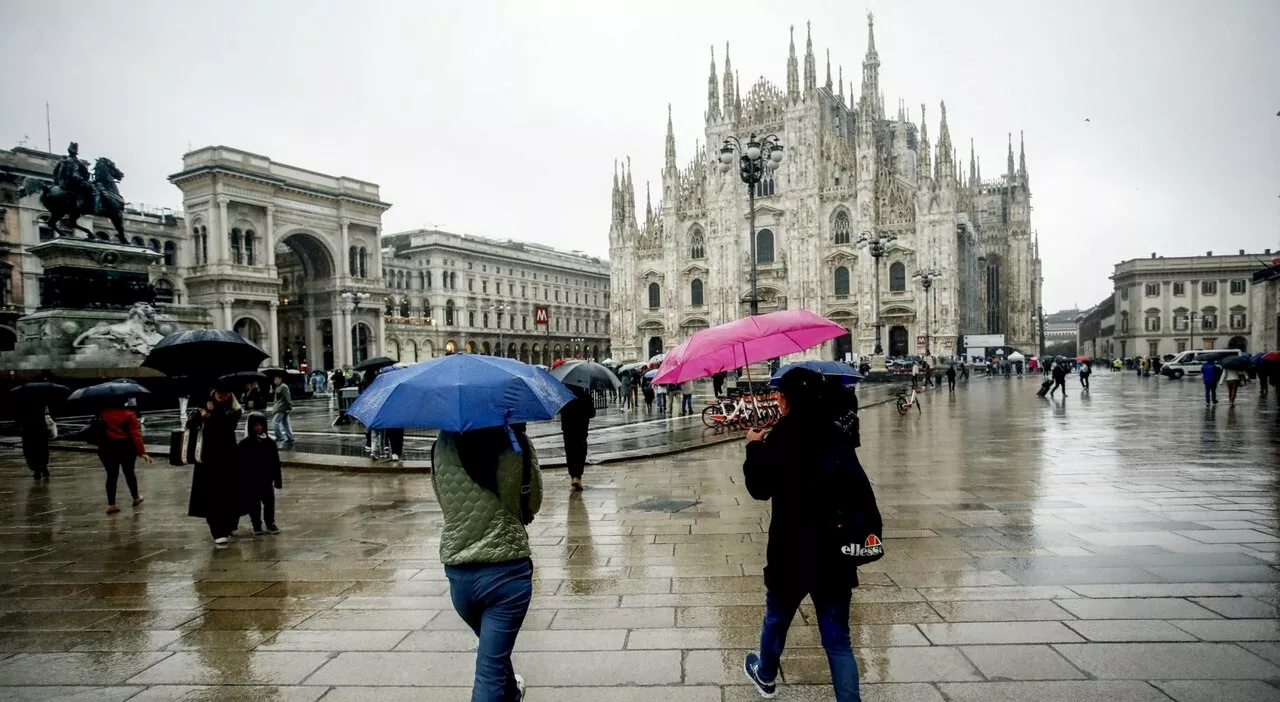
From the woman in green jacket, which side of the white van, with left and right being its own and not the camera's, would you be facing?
left

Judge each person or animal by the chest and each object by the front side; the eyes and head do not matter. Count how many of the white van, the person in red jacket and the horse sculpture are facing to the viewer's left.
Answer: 1

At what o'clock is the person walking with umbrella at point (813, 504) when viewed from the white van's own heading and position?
The person walking with umbrella is roughly at 9 o'clock from the white van.

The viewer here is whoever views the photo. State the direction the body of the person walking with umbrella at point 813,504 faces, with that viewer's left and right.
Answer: facing away from the viewer and to the left of the viewer

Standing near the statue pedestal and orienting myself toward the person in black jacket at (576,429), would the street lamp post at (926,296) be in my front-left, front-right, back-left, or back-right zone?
front-left

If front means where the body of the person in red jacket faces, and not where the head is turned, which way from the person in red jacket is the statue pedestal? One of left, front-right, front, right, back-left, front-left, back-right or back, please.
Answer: front-left

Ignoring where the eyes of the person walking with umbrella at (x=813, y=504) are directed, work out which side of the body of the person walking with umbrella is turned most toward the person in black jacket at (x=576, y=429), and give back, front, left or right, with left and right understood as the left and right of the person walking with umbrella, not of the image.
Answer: front

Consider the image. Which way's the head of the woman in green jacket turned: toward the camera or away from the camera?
away from the camera

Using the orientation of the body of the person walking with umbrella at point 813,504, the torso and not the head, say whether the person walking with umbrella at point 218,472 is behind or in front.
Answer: in front

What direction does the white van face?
to the viewer's left

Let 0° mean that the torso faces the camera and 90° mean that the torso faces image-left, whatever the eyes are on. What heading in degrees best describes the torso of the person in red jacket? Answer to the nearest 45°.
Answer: approximately 225°

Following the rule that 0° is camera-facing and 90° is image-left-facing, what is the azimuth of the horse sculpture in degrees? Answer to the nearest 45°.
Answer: approximately 270°

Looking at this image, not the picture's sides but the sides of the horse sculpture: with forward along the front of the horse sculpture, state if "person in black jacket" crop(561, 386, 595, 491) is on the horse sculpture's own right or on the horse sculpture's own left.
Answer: on the horse sculpture's own right

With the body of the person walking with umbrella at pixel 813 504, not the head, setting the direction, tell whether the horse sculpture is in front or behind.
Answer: in front

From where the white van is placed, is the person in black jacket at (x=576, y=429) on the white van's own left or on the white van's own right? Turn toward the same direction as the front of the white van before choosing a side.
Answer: on the white van's own left

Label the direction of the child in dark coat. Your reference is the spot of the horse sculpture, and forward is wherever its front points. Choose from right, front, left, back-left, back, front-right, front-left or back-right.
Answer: right

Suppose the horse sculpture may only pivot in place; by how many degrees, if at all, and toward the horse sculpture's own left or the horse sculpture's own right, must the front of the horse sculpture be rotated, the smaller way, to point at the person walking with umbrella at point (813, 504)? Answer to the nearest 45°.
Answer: approximately 90° to the horse sculpture's own right
